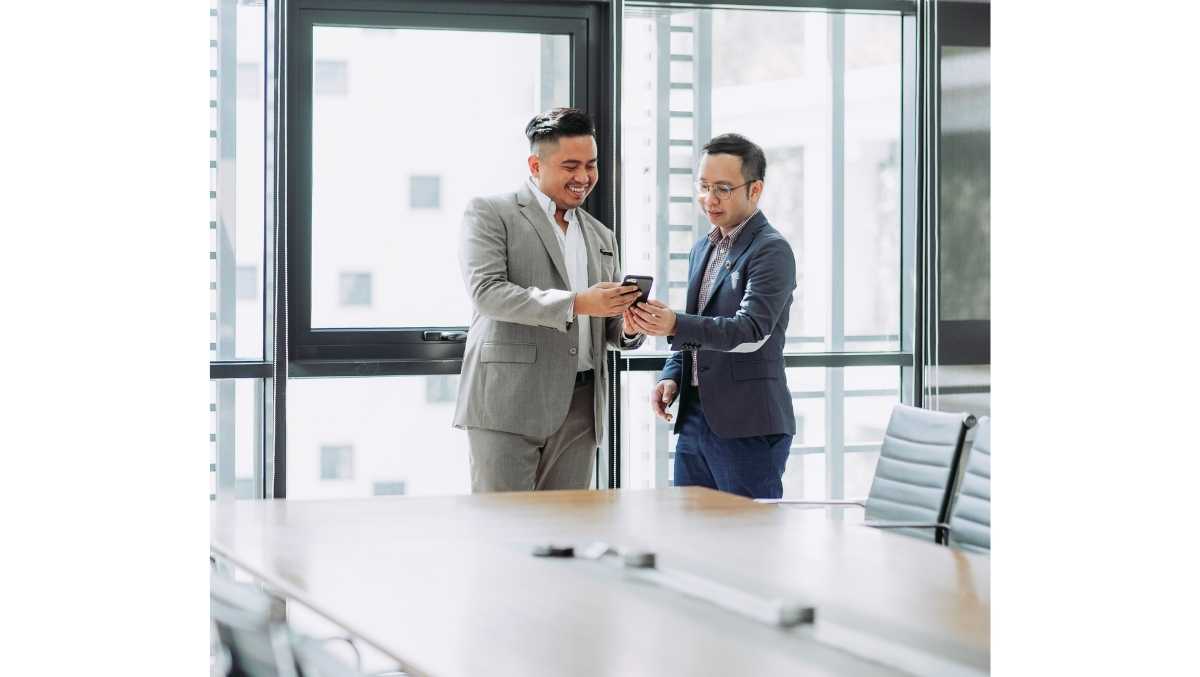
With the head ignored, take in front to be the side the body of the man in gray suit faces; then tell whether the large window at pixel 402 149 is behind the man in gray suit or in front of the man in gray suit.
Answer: behind

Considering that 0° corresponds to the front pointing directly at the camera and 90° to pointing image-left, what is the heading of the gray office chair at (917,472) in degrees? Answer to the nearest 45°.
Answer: approximately 45°

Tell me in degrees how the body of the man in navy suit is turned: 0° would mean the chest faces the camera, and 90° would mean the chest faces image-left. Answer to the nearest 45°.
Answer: approximately 45°

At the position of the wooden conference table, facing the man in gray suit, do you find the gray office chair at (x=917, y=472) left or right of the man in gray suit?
right

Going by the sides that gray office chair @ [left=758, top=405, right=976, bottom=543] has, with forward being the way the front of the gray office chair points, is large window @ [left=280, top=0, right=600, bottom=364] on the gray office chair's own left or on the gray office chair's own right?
on the gray office chair's own right

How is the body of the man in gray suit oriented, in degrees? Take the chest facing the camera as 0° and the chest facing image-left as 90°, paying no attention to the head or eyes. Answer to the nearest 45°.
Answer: approximately 315°
